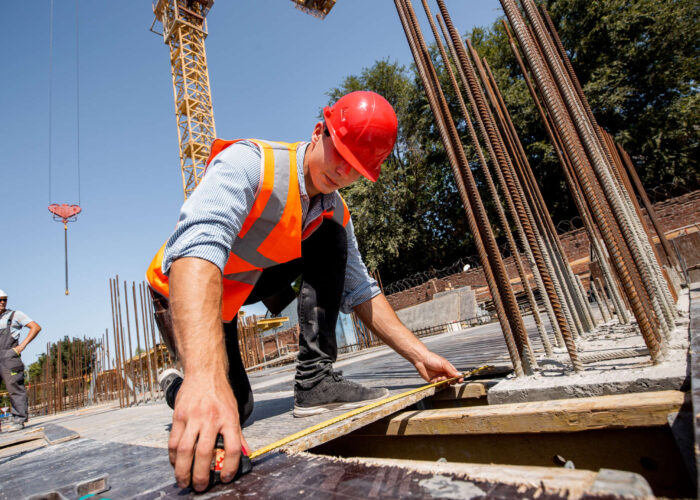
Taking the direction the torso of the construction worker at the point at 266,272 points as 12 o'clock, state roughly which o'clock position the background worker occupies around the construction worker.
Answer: The background worker is roughly at 6 o'clock from the construction worker.

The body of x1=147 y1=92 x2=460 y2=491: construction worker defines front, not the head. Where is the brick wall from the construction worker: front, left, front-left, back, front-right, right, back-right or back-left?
left

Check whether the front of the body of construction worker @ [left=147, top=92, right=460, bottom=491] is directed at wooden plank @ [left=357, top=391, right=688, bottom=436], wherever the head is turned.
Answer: yes

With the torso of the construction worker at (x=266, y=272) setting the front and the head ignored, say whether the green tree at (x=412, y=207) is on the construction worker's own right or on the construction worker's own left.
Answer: on the construction worker's own left

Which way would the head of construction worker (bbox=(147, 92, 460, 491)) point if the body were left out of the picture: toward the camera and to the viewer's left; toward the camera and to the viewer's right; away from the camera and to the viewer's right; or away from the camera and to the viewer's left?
toward the camera and to the viewer's right

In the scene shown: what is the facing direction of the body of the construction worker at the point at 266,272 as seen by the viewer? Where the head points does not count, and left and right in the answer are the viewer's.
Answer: facing the viewer and to the right of the viewer

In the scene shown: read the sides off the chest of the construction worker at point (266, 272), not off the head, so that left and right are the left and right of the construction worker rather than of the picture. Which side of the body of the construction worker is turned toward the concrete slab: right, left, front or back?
front

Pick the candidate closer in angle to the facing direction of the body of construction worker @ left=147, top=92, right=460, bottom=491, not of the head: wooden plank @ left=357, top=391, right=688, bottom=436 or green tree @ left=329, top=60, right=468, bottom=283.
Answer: the wooden plank
